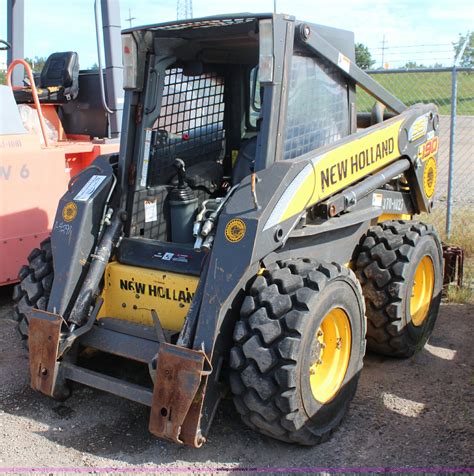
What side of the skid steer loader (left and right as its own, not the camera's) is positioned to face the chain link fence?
back

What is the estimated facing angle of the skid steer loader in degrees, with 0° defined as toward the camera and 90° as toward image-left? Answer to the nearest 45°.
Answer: approximately 45°

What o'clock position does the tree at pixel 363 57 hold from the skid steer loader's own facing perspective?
The tree is roughly at 5 o'clock from the skid steer loader.

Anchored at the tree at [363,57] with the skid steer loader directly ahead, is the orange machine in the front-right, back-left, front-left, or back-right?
front-right

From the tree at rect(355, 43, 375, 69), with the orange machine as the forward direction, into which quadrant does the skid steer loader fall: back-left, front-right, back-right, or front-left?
front-left

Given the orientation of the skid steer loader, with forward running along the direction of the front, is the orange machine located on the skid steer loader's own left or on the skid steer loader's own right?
on the skid steer loader's own right
